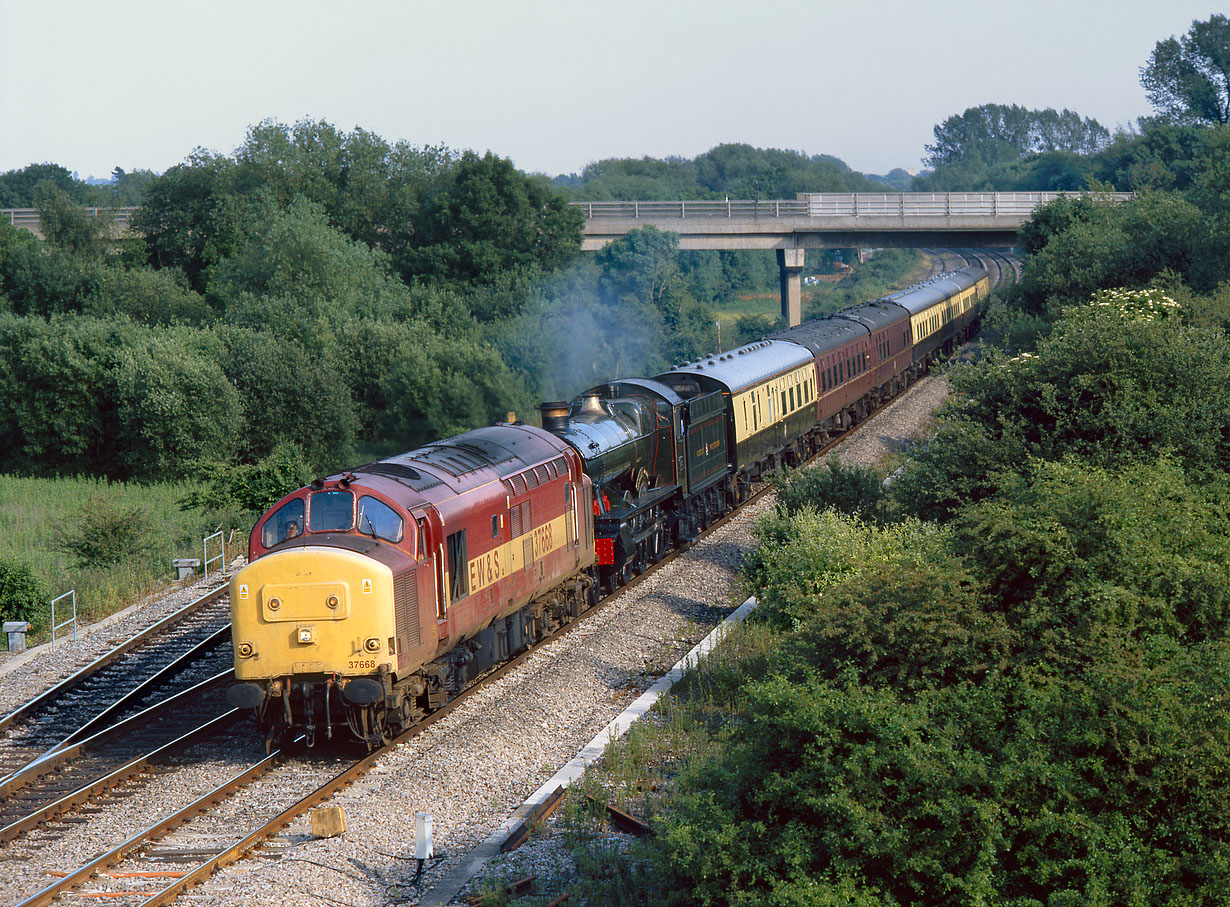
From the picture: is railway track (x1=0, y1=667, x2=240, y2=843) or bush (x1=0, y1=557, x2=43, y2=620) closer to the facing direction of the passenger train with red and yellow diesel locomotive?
the railway track

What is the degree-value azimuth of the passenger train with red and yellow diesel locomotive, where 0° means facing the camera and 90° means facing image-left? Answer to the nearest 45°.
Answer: approximately 45°

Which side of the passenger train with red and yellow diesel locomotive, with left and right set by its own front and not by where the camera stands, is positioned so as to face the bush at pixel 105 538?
right

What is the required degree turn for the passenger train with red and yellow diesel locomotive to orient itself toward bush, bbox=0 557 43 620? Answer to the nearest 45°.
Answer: approximately 90° to its right

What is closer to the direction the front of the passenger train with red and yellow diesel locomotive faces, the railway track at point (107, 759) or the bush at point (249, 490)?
the railway track
